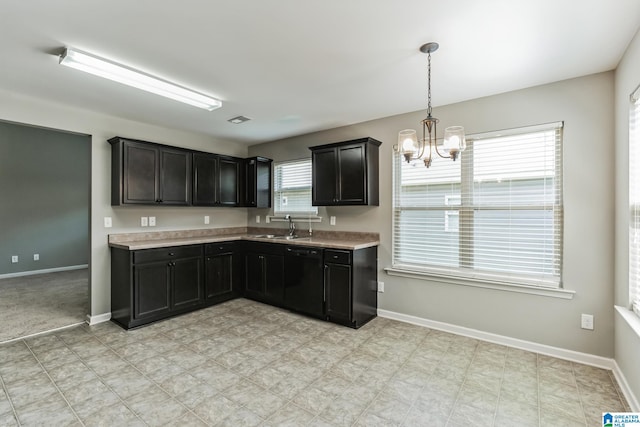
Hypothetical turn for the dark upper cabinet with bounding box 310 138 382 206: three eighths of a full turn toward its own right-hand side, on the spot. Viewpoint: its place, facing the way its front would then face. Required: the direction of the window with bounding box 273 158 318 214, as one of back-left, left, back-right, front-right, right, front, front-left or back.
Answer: front-left

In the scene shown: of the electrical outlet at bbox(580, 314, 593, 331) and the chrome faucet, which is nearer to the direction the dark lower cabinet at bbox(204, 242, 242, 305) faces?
the electrical outlet

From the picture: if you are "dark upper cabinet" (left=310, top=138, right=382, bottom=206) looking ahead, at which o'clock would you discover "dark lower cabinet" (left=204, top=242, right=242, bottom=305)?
The dark lower cabinet is roughly at 2 o'clock from the dark upper cabinet.

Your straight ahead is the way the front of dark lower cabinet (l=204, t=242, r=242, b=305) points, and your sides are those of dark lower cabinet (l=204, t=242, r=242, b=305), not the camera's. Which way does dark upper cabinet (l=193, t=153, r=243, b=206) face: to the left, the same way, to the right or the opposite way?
the same way

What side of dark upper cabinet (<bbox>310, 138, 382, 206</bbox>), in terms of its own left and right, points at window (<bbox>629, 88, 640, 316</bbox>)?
left

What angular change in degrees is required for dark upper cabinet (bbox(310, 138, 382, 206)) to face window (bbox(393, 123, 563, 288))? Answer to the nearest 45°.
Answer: approximately 135° to its left

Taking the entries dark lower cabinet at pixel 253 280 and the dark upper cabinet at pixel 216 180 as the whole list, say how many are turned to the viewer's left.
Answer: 0

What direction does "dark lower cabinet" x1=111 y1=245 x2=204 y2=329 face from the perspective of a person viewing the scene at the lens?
facing the viewer and to the right of the viewer

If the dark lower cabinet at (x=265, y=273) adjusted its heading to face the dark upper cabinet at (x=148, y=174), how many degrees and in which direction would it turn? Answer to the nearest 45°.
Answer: approximately 45° to its right

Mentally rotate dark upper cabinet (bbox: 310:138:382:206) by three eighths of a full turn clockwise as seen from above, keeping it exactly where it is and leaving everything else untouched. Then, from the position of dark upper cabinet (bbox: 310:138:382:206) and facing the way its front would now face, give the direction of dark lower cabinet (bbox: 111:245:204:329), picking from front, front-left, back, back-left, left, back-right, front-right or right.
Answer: left

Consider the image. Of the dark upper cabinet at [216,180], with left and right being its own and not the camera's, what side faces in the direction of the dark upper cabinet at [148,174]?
right

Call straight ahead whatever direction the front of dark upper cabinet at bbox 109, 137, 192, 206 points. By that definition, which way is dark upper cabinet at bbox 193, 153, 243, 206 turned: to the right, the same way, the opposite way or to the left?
the same way
